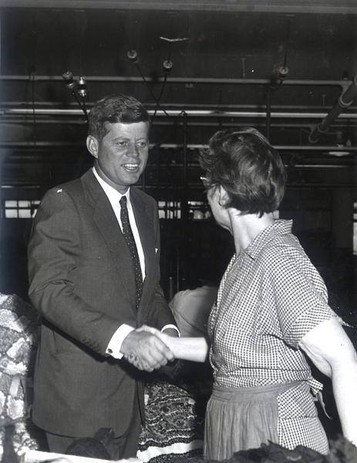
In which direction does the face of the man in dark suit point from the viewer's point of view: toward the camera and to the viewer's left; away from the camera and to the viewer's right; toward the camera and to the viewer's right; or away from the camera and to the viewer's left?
toward the camera and to the viewer's right

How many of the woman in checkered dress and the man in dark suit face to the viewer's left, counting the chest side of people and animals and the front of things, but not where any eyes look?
1

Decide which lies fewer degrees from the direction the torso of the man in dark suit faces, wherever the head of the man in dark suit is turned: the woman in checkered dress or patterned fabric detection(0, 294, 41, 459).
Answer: the woman in checkered dress

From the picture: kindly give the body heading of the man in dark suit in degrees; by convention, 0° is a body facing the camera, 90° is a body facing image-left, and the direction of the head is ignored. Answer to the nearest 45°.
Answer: approximately 315°

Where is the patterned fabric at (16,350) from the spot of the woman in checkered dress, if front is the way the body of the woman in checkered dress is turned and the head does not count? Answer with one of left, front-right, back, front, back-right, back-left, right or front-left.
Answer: front-right

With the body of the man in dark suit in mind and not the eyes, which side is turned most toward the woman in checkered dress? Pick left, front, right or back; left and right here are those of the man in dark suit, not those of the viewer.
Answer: front

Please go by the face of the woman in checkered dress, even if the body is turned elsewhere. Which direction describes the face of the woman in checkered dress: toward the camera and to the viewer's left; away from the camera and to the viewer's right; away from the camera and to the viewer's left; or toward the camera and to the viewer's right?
away from the camera and to the viewer's left

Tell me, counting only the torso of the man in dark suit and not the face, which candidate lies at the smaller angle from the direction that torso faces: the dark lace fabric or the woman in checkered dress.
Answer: the woman in checkered dress

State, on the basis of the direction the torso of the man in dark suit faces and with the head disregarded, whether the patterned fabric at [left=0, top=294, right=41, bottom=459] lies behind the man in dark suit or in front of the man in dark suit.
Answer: behind

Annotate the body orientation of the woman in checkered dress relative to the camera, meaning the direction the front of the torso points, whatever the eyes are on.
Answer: to the viewer's left
